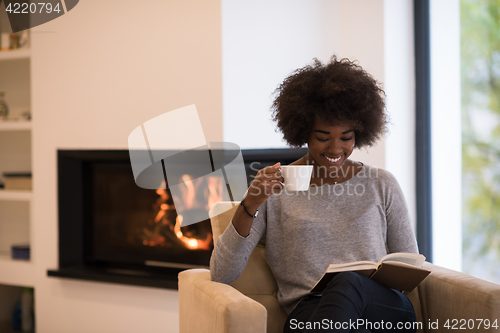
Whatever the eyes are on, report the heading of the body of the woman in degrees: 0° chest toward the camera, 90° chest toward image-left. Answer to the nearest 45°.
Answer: approximately 0°

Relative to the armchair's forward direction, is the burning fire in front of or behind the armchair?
behind

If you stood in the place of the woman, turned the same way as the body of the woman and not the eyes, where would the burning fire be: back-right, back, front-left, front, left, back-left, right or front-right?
back-right

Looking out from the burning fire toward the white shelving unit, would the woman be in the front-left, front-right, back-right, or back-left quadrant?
back-left
